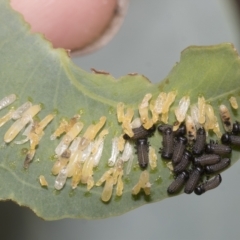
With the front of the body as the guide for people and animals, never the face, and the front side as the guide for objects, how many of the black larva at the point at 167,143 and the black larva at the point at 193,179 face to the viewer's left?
0

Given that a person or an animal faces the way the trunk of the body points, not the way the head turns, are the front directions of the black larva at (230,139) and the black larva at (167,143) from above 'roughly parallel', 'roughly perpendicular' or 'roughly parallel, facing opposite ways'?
roughly perpendicular

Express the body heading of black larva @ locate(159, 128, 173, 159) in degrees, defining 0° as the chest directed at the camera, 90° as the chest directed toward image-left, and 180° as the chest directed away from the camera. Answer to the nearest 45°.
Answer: approximately 0°
